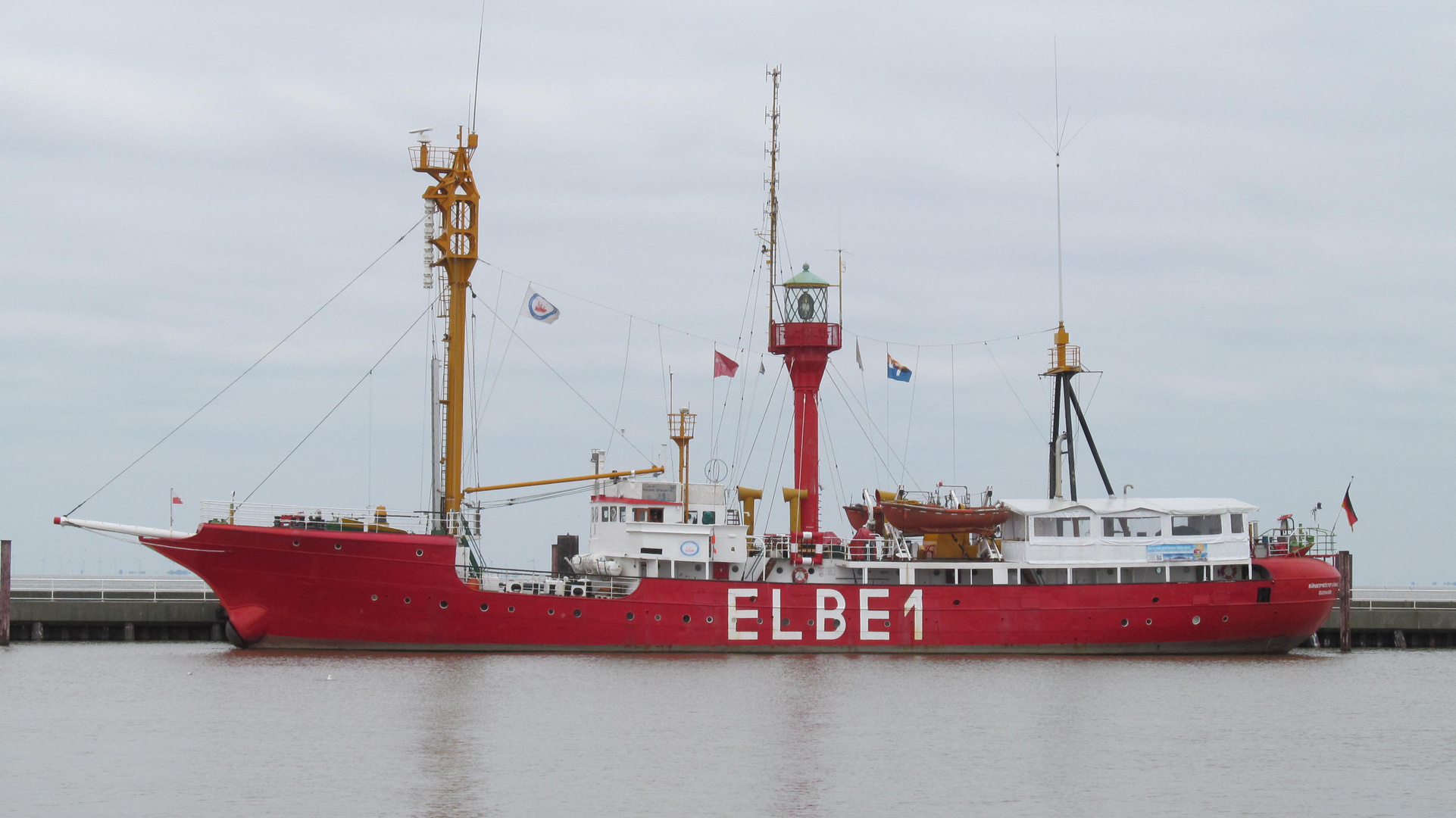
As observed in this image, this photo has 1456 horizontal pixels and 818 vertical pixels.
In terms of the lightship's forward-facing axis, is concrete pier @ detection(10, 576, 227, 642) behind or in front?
in front

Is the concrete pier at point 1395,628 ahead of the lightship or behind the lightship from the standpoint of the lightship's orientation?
behind

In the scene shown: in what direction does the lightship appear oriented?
to the viewer's left

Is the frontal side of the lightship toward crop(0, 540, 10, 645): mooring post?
yes

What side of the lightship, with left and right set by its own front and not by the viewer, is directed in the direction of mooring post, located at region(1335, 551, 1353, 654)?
back

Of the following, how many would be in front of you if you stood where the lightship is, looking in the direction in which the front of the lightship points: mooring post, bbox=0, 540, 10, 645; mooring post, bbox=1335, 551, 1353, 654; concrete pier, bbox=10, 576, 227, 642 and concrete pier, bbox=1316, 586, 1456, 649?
2
